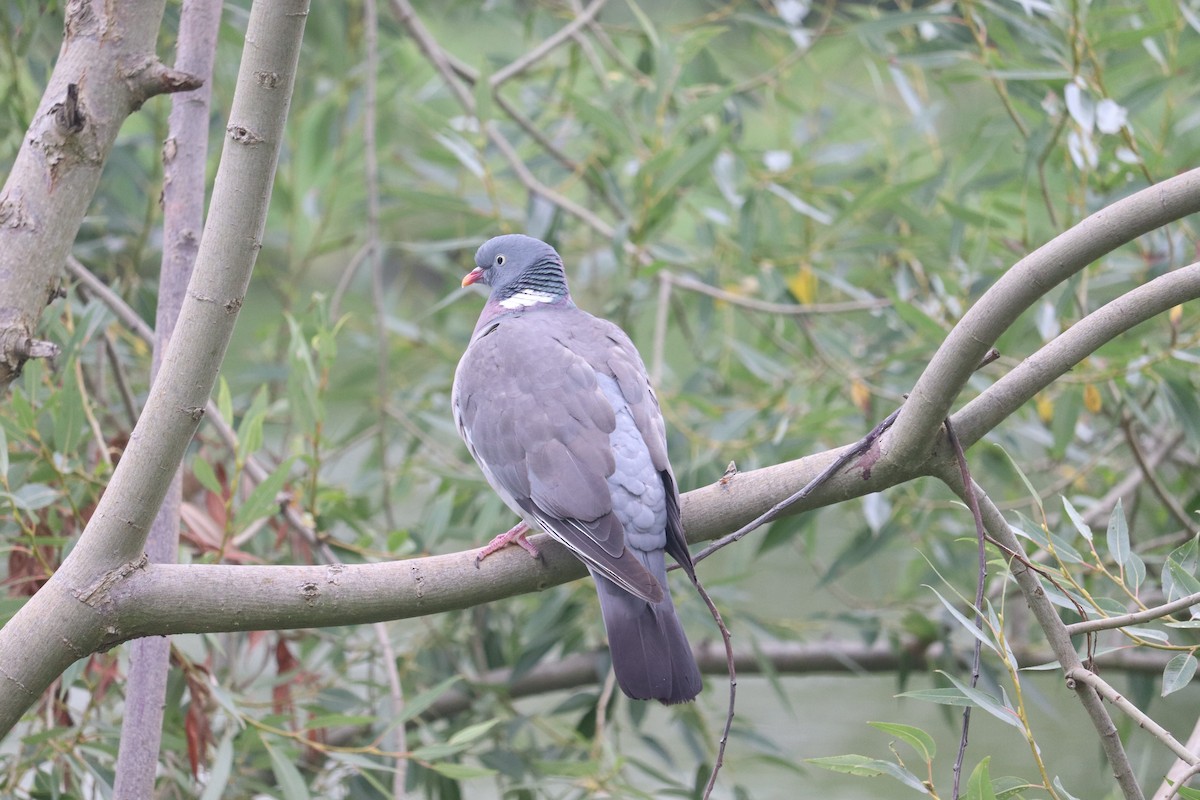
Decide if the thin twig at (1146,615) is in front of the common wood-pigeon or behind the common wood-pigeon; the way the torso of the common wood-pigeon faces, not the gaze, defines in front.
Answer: behind

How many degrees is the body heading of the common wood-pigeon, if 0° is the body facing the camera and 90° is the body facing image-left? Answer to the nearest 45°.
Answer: approximately 135°

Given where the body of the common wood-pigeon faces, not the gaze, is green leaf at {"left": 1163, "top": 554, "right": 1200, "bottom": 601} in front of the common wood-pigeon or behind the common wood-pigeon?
behind

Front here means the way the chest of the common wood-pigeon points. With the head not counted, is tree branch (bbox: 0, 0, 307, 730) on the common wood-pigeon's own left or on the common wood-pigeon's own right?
on the common wood-pigeon's own left
